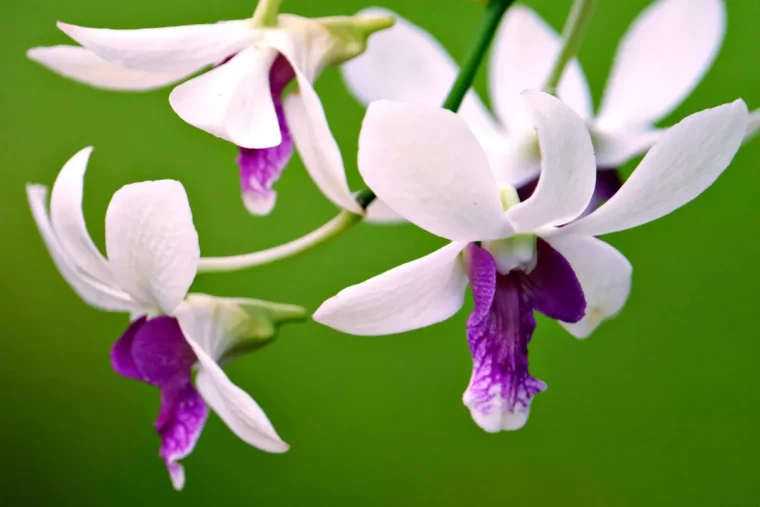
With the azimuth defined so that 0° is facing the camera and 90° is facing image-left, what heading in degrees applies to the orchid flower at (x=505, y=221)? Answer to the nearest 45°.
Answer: approximately 0°

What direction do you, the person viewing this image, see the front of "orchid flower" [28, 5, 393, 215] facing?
facing to the left of the viewer

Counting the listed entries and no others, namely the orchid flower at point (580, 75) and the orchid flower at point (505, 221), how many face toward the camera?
2
